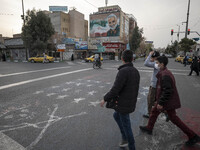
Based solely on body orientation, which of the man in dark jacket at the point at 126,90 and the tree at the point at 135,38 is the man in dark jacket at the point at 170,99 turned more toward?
the man in dark jacket

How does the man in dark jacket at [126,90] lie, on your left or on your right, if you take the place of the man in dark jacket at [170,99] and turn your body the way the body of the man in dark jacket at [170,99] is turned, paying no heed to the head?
on your left

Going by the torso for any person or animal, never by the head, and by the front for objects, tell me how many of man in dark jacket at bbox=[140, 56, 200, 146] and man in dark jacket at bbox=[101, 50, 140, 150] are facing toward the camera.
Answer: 0

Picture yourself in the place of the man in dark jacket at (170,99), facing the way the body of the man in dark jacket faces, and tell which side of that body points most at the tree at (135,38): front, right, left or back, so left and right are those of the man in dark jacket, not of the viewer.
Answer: right

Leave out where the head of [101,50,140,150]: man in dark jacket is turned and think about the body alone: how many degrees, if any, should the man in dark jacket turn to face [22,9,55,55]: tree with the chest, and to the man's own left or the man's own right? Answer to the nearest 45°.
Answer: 0° — they already face it

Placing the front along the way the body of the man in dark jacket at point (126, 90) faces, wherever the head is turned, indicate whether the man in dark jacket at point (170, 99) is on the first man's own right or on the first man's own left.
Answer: on the first man's own right

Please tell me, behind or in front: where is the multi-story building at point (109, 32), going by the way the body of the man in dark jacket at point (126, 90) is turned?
in front

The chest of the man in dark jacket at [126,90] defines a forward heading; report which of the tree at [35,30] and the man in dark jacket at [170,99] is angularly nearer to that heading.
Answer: the tree

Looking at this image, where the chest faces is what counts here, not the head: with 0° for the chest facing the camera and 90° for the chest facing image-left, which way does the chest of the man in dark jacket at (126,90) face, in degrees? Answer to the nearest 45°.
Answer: approximately 135°

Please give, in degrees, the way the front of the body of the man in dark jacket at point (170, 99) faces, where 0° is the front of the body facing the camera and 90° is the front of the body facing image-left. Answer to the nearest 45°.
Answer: approximately 90°

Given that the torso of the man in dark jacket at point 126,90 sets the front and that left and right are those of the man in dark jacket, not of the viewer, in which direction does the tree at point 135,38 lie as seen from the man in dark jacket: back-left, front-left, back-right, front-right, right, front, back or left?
front-right
